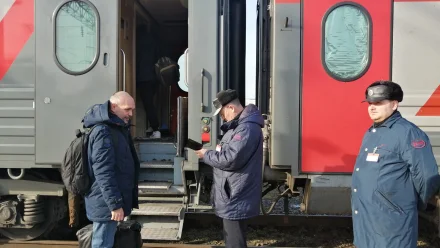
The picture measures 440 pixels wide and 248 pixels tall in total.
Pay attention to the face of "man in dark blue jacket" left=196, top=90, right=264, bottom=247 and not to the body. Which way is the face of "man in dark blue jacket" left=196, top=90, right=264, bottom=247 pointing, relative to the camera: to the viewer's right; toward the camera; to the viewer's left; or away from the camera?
to the viewer's left

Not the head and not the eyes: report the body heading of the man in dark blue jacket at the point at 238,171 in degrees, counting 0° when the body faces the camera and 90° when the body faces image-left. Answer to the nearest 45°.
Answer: approximately 90°

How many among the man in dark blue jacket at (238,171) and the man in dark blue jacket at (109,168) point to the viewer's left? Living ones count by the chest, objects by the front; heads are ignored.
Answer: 1

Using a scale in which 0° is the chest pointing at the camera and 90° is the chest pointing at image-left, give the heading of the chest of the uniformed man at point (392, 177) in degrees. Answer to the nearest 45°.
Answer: approximately 45°

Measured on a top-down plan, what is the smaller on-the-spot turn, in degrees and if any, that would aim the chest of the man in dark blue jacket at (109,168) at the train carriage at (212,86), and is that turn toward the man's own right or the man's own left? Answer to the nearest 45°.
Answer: approximately 45° to the man's own left

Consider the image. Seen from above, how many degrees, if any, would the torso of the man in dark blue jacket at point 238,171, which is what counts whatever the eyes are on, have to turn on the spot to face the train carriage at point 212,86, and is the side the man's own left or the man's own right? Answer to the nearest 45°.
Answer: approximately 90° to the man's own right

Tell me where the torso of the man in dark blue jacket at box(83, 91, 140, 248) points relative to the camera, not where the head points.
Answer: to the viewer's right

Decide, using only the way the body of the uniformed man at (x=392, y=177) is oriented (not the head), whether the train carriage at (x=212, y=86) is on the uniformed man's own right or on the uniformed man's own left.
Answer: on the uniformed man's own right

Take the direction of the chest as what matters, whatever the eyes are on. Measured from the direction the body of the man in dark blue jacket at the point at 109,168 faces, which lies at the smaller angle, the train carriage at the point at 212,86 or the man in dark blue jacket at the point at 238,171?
the man in dark blue jacket

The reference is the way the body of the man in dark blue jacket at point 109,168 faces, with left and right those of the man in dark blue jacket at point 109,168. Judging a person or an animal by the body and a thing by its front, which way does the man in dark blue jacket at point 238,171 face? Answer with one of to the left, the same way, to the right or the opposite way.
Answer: the opposite way
